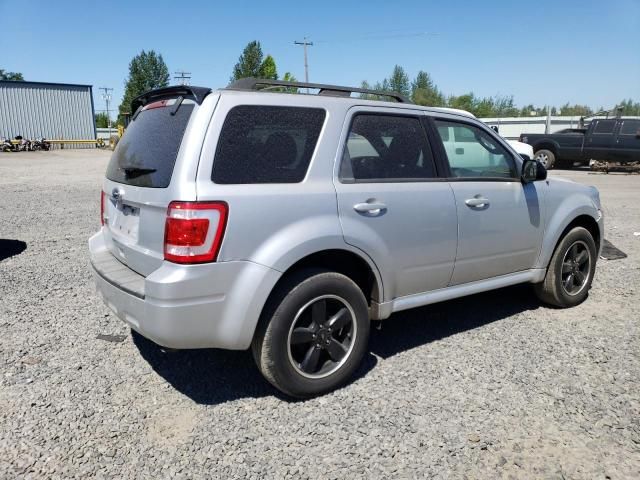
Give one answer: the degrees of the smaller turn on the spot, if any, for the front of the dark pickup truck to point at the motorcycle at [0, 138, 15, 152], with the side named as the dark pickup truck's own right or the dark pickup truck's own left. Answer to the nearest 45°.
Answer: approximately 180°

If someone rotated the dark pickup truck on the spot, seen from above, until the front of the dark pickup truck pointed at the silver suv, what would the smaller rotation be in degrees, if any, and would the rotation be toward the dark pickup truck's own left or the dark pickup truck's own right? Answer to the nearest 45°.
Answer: approximately 90° to the dark pickup truck's own right

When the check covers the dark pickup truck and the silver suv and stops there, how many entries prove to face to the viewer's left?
0

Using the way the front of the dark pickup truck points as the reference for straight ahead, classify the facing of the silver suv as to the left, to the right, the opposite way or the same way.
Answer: to the left

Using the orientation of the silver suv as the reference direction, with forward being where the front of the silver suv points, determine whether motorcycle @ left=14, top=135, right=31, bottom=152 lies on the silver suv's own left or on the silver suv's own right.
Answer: on the silver suv's own left

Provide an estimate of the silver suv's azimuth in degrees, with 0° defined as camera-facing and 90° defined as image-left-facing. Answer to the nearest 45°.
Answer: approximately 225°

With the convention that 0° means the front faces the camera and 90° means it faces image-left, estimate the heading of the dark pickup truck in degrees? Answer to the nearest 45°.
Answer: approximately 270°

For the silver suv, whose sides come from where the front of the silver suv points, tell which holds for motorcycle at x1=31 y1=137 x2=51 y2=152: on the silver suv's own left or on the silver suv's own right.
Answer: on the silver suv's own left

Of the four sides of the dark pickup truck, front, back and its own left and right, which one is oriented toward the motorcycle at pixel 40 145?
back

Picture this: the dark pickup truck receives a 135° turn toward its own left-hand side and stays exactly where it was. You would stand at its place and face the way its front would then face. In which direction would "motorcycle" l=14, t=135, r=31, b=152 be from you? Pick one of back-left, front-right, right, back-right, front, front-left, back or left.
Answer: front-left

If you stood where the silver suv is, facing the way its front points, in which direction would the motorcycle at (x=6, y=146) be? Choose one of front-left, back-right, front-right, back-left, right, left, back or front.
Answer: left
